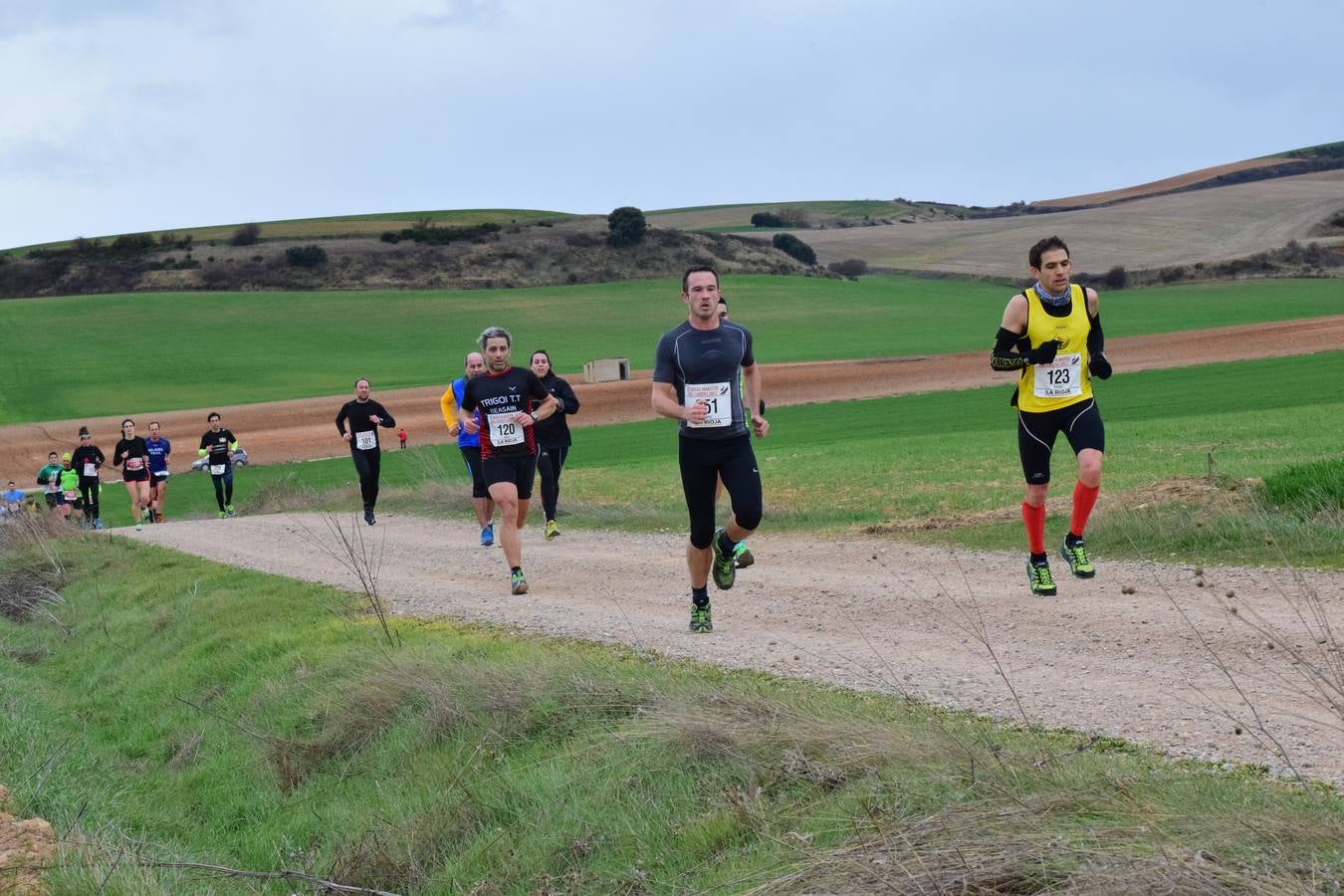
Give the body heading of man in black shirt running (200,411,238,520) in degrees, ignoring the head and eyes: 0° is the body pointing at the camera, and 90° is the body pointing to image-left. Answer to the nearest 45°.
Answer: approximately 0°

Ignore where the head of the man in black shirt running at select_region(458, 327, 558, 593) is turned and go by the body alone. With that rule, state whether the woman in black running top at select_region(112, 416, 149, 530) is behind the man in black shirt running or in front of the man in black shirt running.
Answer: behind

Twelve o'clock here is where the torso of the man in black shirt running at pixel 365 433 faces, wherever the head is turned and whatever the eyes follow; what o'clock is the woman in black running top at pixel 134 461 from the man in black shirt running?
The woman in black running top is roughly at 5 o'clock from the man in black shirt running.

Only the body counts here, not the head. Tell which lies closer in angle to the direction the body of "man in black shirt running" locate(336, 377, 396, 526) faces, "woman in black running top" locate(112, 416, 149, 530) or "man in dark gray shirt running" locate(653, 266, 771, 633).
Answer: the man in dark gray shirt running

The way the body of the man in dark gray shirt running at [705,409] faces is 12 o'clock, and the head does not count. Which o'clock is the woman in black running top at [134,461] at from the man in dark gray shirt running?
The woman in black running top is roughly at 5 o'clock from the man in dark gray shirt running.

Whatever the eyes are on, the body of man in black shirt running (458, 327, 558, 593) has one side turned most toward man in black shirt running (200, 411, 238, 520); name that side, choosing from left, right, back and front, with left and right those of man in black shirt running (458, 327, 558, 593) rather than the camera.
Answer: back

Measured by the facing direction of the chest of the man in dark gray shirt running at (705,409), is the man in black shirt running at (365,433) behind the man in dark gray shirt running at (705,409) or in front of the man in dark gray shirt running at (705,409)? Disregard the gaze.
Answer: behind

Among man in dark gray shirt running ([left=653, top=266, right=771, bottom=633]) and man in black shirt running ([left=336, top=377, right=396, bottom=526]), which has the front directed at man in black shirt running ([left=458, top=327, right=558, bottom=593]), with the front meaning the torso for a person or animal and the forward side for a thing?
man in black shirt running ([left=336, top=377, right=396, bottom=526])

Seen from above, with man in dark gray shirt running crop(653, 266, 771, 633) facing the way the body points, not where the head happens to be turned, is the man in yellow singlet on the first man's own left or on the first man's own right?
on the first man's own left

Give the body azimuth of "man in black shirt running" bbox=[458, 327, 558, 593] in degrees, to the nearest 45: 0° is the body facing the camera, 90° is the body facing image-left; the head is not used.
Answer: approximately 0°

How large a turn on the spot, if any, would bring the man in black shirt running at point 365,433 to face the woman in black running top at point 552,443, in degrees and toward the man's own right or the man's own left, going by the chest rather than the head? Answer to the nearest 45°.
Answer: approximately 45° to the man's own left

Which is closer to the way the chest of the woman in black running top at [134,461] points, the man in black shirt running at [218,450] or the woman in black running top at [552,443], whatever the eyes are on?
the woman in black running top
